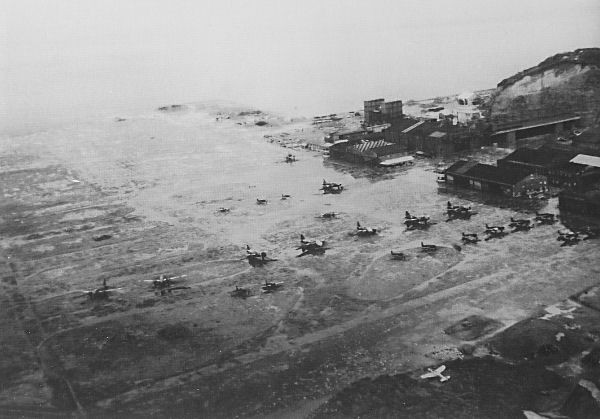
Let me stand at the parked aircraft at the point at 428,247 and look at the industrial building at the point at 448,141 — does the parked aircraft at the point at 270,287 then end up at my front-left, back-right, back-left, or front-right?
back-left

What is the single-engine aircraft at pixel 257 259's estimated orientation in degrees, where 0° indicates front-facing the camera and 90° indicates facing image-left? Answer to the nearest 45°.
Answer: approximately 315°

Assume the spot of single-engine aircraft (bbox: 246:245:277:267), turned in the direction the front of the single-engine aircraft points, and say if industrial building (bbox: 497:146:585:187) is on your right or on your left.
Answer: on your left
